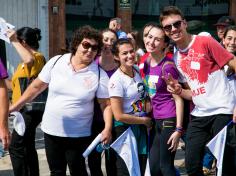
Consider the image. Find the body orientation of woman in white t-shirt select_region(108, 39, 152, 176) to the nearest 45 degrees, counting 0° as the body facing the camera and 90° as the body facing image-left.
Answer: approximately 315°

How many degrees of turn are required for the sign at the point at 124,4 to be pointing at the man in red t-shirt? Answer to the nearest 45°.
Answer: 0° — it already faces them

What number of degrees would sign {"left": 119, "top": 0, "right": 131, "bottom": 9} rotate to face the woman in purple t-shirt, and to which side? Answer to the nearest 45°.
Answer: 0° — it already faces them

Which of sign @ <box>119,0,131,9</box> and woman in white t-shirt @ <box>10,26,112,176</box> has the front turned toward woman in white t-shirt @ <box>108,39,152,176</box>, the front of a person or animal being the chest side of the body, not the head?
the sign

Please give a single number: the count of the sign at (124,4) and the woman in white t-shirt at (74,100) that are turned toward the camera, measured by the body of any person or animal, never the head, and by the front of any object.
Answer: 2

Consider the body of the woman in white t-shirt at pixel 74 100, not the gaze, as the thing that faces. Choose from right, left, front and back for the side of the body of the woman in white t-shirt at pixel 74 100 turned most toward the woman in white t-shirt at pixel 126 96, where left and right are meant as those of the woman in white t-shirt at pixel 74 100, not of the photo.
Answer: left

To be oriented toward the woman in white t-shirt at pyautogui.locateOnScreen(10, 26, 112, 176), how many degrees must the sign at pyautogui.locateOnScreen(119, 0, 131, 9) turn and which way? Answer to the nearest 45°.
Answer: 0° — it already faces them

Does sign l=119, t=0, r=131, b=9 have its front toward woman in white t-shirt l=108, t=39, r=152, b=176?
yes
